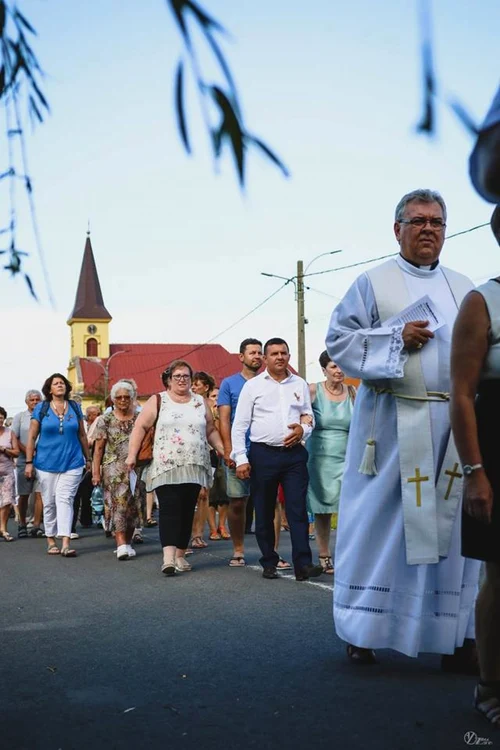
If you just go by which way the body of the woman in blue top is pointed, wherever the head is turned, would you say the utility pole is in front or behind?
behind

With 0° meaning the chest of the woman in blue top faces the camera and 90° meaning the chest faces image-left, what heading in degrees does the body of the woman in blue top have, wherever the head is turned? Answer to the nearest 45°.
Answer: approximately 0°

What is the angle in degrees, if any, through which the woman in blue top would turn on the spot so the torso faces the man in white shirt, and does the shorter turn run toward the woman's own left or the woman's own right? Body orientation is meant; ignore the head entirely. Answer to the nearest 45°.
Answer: approximately 45° to the woman's own left

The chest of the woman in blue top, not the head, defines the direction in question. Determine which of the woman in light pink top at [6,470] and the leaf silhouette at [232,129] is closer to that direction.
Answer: the leaf silhouette

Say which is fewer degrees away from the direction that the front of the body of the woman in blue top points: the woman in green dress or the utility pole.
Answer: the woman in green dress

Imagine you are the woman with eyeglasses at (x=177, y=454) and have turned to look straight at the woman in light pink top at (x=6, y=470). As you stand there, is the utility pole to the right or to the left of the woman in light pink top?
right

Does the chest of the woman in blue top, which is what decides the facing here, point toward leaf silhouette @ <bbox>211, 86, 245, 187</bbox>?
yes
